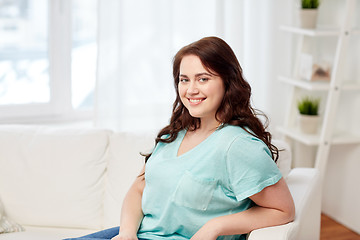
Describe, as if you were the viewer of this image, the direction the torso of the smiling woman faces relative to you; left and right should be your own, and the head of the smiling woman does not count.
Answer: facing the viewer and to the left of the viewer

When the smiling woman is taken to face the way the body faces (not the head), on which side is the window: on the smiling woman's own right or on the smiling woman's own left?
on the smiling woman's own right

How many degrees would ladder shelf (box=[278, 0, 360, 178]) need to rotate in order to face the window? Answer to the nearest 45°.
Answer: approximately 45° to its right

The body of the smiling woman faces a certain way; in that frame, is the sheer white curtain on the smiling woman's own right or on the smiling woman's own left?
on the smiling woman's own right

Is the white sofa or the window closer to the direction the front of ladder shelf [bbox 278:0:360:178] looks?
the white sofa

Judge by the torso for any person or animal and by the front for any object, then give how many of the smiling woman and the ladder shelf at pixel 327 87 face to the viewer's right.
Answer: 0

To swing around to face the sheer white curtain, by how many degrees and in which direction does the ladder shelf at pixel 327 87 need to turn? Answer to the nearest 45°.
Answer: approximately 45° to its right

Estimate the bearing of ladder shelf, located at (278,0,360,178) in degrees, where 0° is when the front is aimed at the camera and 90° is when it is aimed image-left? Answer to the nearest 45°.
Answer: approximately 45°

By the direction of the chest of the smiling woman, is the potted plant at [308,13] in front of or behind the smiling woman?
behind
